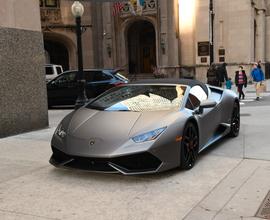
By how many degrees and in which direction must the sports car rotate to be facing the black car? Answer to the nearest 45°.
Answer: approximately 135° to its right

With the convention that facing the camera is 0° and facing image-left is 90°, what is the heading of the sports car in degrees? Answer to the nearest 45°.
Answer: approximately 45°

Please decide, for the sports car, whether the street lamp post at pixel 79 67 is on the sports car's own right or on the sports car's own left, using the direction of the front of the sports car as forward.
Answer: on the sports car's own right
